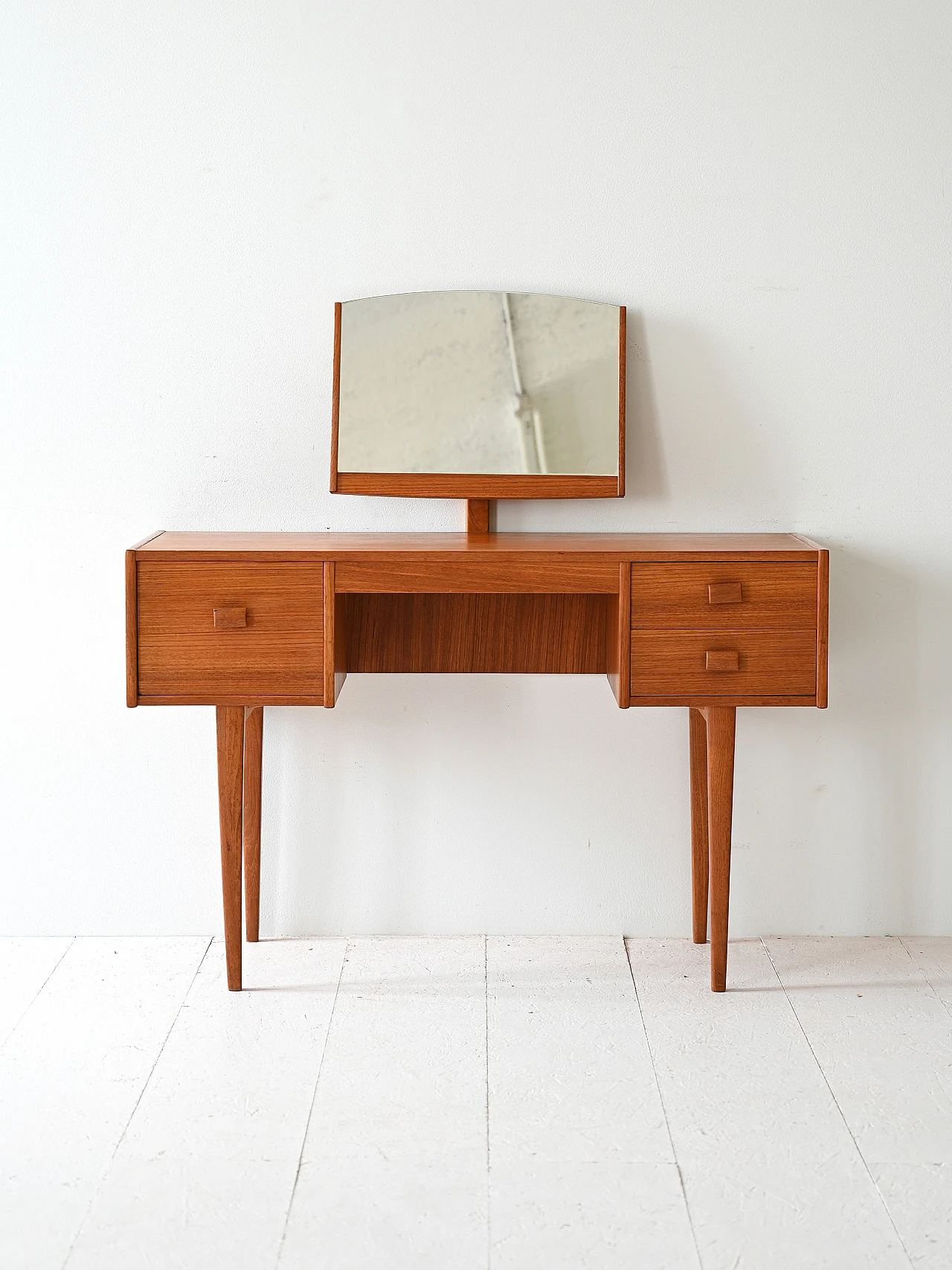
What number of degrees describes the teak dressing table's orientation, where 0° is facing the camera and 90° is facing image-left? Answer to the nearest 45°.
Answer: approximately 0°
